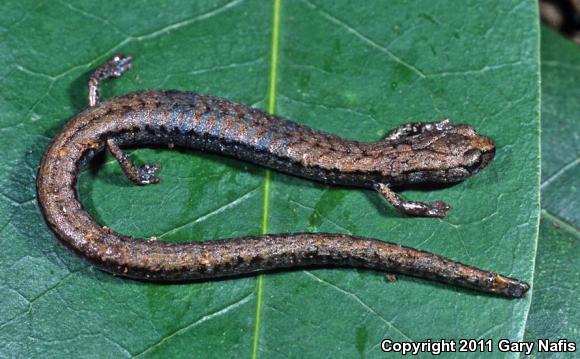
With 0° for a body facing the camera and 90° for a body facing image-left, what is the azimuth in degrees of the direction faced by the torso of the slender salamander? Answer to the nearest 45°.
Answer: approximately 270°

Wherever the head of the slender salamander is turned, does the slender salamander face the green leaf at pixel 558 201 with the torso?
yes
